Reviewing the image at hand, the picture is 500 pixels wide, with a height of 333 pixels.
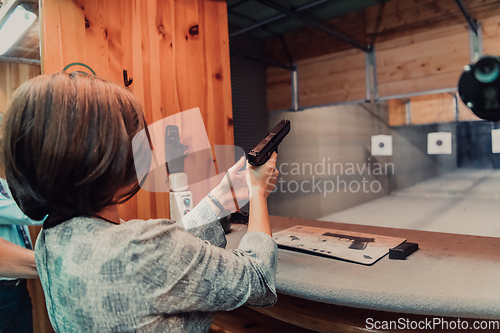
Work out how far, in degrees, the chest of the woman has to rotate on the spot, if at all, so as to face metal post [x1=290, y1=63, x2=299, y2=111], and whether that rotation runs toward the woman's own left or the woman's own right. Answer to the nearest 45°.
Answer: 0° — they already face it

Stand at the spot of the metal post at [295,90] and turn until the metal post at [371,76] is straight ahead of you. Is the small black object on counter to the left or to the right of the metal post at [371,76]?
right

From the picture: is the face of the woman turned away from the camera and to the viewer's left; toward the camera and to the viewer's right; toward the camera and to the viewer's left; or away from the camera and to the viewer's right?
away from the camera and to the viewer's right

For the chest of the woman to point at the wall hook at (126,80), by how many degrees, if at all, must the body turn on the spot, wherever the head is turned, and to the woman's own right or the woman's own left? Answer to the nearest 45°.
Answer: approximately 45° to the woman's own left

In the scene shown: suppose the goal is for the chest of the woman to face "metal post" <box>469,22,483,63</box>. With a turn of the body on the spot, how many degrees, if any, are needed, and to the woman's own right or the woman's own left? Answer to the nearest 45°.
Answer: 0° — they already face it

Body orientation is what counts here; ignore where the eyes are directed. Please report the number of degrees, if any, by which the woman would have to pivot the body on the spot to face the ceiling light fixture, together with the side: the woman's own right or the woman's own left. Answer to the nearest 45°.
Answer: approximately 45° to the woman's own left

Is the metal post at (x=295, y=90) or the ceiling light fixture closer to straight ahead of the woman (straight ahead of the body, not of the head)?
the metal post

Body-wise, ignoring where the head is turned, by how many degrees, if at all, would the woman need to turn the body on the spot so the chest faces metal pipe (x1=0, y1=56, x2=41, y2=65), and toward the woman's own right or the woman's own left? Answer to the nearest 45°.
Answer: approximately 45° to the woman's own left

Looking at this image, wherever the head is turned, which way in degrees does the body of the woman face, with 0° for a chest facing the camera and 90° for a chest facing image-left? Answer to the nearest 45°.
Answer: approximately 225°
